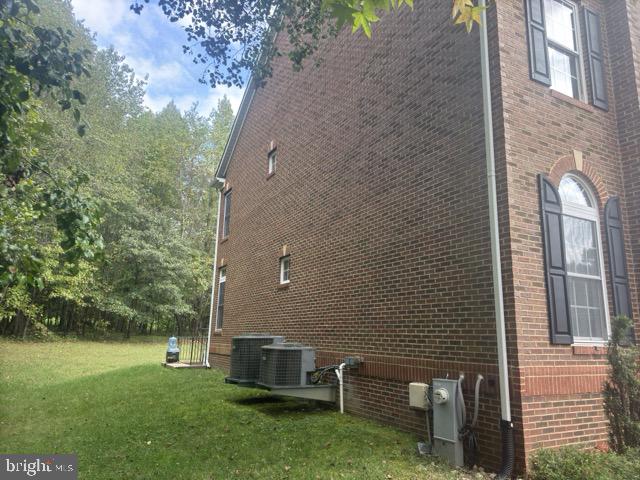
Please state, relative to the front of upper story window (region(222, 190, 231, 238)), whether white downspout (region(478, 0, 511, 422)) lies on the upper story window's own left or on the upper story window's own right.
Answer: on the upper story window's own left

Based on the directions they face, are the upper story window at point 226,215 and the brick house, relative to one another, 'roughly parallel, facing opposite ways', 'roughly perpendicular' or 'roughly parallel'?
roughly perpendicular

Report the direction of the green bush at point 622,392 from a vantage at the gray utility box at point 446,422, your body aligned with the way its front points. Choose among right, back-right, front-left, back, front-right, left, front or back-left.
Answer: back-left

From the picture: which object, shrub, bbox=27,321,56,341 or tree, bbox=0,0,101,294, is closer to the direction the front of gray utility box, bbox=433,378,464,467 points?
the tree

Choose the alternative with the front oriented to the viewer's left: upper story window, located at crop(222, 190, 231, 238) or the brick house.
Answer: the upper story window

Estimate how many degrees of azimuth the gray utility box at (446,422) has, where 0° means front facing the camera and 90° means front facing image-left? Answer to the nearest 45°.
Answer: approximately 45°

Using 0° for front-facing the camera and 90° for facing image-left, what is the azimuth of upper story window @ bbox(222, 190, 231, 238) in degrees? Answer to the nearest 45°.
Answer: approximately 90°

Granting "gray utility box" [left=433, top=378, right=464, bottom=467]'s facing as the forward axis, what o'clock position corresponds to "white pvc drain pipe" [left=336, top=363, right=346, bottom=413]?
The white pvc drain pipe is roughly at 3 o'clock from the gray utility box.

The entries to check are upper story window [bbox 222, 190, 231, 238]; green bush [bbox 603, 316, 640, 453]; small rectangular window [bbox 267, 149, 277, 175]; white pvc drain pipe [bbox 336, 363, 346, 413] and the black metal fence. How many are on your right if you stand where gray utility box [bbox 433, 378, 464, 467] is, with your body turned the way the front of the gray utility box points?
4

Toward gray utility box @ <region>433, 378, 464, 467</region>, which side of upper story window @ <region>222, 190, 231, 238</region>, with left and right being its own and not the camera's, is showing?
left

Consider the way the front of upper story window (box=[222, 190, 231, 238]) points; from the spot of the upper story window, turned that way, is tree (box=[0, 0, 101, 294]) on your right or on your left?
on your left

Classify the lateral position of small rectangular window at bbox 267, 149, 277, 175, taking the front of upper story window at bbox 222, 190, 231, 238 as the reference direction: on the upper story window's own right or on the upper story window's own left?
on the upper story window's own left

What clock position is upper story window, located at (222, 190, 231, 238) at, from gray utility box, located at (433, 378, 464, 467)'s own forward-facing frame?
The upper story window is roughly at 3 o'clock from the gray utility box.
